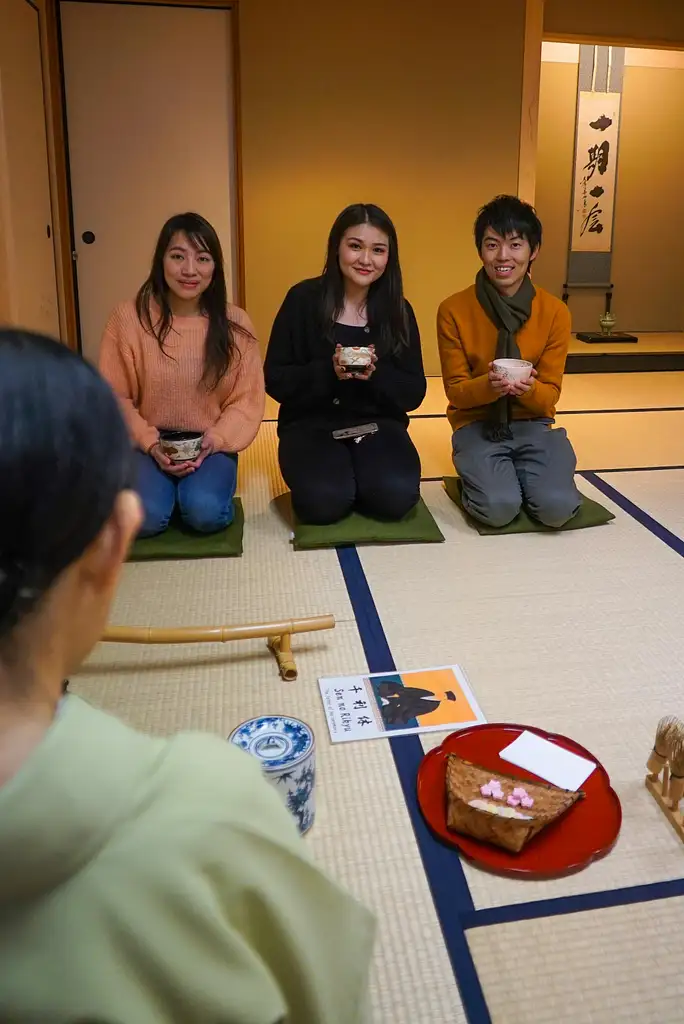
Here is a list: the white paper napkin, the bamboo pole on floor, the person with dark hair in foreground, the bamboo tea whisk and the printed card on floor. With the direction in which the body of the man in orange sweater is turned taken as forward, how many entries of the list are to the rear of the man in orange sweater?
0

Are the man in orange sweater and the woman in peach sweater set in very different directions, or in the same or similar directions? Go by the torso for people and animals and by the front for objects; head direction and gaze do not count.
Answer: same or similar directions

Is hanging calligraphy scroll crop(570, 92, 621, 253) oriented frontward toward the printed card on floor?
yes

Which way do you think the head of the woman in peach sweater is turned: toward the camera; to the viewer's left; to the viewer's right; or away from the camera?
toward the camera

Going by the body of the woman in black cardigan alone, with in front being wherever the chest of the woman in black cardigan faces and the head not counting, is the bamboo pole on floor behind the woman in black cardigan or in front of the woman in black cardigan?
in front

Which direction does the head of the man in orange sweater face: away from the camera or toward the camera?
toward the camera

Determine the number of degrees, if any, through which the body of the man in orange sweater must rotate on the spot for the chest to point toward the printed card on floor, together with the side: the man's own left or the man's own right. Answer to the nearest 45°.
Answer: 0° — they already face it

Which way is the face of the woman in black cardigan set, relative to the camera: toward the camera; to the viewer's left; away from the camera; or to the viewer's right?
toward the camera

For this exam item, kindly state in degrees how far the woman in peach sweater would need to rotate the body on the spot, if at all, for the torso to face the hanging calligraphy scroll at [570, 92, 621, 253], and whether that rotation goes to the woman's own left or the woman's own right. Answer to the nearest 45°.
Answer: approximately 135° to the woman's own left

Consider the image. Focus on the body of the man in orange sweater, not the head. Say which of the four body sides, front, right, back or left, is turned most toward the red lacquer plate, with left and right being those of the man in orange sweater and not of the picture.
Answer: front

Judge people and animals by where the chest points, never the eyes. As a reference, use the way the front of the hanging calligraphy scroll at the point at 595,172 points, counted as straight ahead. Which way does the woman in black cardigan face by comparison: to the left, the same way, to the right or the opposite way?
the same way

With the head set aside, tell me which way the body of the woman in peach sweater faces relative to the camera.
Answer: toward the camera

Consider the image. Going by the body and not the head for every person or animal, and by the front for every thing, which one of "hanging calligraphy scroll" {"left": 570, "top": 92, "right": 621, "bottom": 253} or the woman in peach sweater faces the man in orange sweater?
the hanging calligraphy scroll

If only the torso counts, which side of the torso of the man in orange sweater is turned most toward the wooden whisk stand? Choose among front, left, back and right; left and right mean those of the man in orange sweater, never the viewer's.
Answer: front

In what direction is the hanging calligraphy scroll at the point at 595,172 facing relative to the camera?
toward the camera

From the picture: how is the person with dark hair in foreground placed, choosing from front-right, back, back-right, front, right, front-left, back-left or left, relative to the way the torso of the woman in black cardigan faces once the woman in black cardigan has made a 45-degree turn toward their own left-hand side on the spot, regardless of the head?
front-right

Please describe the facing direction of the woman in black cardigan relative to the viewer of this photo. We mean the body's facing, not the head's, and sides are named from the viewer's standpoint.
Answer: facing the viewer

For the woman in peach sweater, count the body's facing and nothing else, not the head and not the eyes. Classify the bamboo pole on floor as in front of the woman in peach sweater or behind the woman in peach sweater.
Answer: in front

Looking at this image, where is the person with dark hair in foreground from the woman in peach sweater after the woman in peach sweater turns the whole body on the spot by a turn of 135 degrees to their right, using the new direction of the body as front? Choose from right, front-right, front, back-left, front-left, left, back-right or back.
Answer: back-left

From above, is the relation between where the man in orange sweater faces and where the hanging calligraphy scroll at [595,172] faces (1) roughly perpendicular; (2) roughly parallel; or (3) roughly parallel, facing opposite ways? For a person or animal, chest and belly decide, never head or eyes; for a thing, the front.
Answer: roughly parallel
